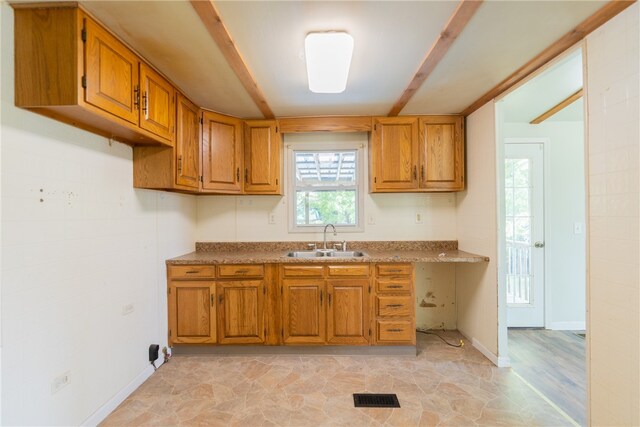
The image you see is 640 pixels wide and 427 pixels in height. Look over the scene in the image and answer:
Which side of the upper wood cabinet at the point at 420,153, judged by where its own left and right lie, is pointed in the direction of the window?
right

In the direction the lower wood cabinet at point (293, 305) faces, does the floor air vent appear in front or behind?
in front

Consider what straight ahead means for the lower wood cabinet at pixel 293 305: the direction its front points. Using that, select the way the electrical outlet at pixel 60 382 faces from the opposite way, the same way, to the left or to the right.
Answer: to the left

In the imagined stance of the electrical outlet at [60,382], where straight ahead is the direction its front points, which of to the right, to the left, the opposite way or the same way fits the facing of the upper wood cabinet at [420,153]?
to the right

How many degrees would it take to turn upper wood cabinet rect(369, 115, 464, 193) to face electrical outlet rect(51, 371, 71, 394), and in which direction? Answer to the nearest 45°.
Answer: approximately 45° to its right

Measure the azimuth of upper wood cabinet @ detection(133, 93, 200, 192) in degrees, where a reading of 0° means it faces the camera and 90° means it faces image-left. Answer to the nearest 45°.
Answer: approximately 315°

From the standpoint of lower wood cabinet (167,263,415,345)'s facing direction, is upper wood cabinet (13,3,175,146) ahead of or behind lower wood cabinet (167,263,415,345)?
ahead

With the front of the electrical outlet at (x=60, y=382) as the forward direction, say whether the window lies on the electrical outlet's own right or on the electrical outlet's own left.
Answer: on the electrical outlet's own left

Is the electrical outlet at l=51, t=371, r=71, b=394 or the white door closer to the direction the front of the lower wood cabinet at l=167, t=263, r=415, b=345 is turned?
the electrical outlet

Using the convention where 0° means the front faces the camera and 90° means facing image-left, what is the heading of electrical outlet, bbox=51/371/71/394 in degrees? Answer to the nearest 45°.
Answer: approximately 315°

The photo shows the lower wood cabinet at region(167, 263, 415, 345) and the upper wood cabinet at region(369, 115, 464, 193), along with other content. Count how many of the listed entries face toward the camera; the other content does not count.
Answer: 2
